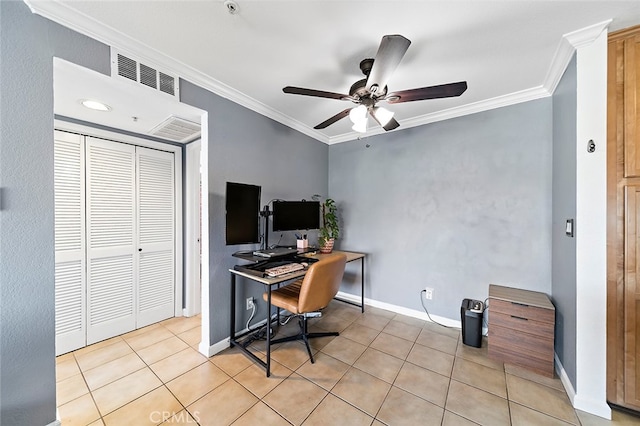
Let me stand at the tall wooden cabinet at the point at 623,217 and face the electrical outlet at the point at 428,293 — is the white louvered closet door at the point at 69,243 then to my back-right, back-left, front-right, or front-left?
front-left

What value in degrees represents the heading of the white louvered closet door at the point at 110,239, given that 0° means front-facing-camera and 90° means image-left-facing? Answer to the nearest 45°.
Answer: approximately 315°

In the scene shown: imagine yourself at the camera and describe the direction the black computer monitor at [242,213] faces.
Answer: facing the viewer and to the right of the viewer

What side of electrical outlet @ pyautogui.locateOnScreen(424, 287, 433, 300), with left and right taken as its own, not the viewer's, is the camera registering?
front

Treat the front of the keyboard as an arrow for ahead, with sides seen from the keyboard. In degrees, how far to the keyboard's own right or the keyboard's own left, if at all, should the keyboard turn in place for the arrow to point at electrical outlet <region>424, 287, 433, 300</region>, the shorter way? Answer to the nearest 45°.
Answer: approximately 45° to the keyboard's own left

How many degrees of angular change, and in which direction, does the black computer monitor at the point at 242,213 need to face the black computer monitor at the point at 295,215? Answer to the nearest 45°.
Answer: approximately 90° to its left

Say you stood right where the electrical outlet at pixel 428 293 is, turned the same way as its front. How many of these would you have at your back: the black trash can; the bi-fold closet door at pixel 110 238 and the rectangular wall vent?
0

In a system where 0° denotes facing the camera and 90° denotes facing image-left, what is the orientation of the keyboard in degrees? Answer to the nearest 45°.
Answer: approximately 315°

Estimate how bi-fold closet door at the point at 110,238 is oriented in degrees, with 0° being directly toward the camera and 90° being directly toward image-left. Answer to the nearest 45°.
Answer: approximately 315°

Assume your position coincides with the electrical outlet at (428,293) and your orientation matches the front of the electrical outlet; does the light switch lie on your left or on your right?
on your left

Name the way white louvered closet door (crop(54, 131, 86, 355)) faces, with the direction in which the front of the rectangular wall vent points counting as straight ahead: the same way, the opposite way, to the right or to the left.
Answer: the same way

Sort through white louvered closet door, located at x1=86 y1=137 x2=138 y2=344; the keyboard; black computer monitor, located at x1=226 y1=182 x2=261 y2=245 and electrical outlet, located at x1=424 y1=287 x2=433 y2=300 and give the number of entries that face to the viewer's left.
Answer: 0
